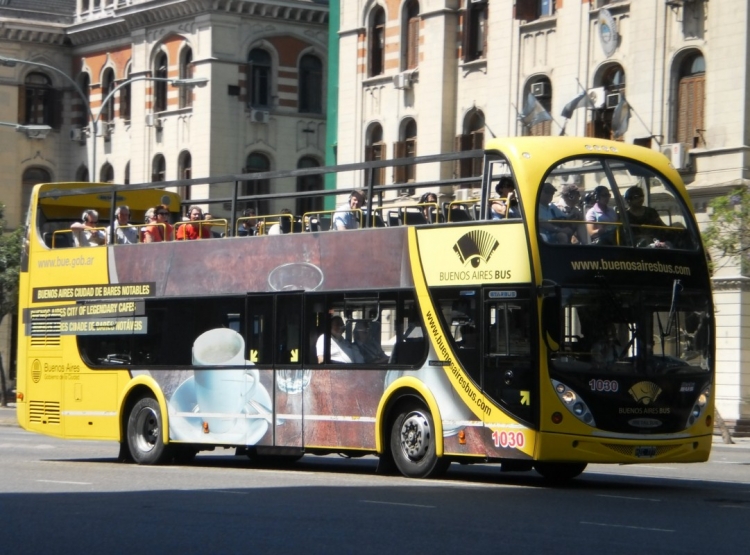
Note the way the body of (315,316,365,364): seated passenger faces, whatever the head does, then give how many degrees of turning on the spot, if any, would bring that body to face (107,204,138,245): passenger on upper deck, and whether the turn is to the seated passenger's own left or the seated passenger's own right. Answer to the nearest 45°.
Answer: approximately 180°

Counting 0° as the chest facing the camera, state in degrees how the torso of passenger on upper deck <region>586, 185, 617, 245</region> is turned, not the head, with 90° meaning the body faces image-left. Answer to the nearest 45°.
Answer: approximately 315°

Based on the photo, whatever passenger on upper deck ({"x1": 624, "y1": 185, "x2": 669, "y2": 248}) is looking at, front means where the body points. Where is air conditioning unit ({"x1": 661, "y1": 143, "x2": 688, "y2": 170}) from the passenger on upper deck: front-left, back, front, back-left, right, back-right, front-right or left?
back-left

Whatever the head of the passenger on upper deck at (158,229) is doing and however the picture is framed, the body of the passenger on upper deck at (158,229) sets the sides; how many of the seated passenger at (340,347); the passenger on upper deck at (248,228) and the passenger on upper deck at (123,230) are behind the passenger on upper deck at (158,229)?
1

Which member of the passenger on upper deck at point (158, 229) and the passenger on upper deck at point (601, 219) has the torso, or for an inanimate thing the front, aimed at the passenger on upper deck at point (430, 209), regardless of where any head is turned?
the passenger on upper deck at point (158, 229)

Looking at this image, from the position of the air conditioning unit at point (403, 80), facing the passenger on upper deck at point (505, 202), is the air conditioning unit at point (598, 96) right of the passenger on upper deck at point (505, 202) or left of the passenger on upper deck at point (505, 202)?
left

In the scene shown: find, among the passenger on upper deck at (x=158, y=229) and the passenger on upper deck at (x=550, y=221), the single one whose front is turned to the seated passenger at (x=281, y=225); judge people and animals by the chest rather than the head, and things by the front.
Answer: the passenger on upper deck at (x=158, y=229)

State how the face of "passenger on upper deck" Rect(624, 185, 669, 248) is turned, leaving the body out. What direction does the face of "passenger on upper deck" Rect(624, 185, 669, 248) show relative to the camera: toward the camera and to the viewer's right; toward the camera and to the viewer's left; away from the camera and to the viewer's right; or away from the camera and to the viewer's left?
toward the camera and to the viewer's right

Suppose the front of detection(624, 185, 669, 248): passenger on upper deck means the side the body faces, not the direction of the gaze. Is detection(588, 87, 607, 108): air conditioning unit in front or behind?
behind

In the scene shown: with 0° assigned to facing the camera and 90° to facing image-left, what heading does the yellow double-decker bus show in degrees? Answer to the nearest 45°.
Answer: approximately 315°

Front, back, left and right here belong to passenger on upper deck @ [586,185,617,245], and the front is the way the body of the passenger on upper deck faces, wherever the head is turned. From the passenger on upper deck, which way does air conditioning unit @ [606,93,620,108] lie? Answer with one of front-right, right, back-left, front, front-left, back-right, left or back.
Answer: back-left

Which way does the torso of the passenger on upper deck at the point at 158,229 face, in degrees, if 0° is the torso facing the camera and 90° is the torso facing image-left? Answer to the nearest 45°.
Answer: approximately 315°

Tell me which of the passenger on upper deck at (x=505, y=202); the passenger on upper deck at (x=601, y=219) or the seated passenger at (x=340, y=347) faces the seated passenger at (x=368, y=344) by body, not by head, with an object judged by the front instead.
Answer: the seated passenger at (x=340, y=347)

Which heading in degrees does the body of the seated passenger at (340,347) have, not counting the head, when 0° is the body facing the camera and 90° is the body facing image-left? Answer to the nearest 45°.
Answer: approximately 315°

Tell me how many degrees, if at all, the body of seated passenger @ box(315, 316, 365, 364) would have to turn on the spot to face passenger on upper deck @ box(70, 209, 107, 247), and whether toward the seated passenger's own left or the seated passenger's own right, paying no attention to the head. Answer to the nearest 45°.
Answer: approximately 180°
